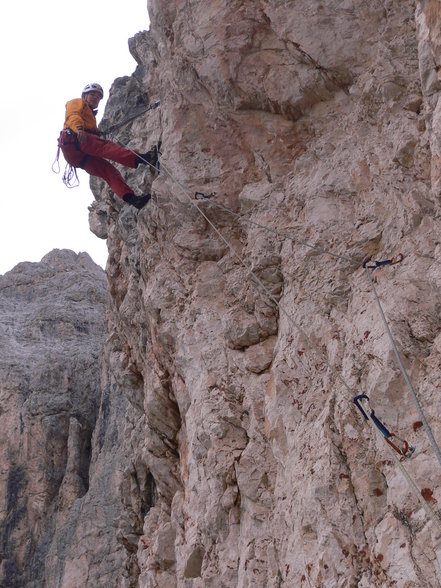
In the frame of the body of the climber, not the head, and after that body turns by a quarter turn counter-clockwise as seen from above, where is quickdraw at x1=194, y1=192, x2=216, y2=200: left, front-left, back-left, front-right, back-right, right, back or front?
back-right

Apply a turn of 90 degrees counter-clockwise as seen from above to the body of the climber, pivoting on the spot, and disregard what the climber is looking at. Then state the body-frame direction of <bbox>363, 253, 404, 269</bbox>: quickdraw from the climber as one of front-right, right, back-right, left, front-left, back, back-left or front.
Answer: back-right

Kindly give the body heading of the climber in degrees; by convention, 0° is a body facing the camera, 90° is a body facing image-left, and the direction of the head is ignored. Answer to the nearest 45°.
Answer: approximately 270°

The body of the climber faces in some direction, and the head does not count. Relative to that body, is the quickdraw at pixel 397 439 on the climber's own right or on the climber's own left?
on the climber's own right
